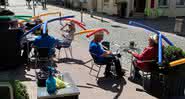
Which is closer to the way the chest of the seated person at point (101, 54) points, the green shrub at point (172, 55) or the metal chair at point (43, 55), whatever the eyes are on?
the green shrub

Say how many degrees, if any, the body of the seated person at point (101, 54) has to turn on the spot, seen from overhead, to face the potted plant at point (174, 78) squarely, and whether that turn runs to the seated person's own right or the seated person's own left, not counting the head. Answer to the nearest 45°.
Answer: approximately 45° to the seated person's own right

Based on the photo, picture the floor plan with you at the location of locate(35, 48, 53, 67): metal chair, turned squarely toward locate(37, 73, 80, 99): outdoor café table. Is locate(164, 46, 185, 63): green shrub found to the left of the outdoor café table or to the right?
left

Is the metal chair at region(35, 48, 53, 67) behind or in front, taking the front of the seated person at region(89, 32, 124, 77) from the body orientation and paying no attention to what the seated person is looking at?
behind

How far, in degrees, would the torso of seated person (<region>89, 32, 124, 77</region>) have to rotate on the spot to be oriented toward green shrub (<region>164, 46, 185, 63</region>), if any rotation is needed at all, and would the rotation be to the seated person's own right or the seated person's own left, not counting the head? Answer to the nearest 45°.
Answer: approximately 45° to the seated person's own right

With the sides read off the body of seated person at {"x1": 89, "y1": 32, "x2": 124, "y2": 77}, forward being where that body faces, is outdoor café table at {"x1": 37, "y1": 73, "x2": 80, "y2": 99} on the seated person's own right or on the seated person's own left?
on the seated person's own right

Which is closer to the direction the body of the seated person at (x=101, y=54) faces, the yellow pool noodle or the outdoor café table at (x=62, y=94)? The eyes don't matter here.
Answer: the yellow pool noodle

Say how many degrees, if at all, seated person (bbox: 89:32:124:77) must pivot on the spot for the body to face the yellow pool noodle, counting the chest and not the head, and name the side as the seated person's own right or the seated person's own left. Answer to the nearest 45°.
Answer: approximately 45° to the seated person's own right

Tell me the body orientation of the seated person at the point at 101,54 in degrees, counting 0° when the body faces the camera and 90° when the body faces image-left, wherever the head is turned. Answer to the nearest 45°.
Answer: approximately 270°
